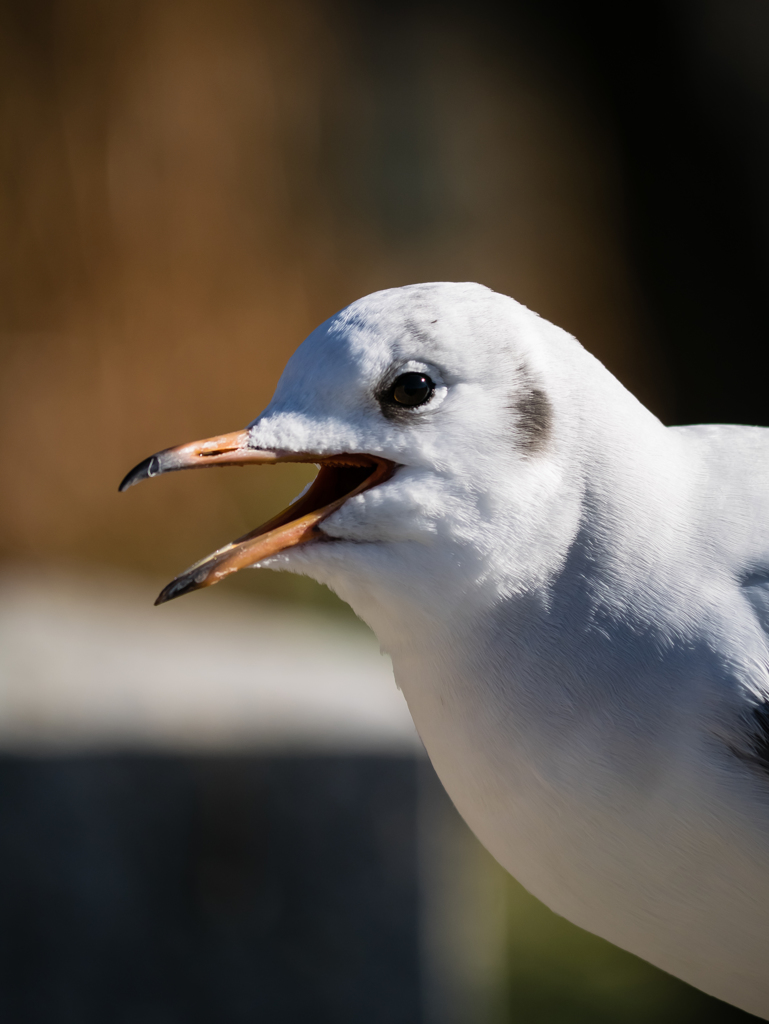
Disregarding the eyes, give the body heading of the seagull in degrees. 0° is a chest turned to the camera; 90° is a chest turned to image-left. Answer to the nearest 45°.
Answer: approximately 90°
